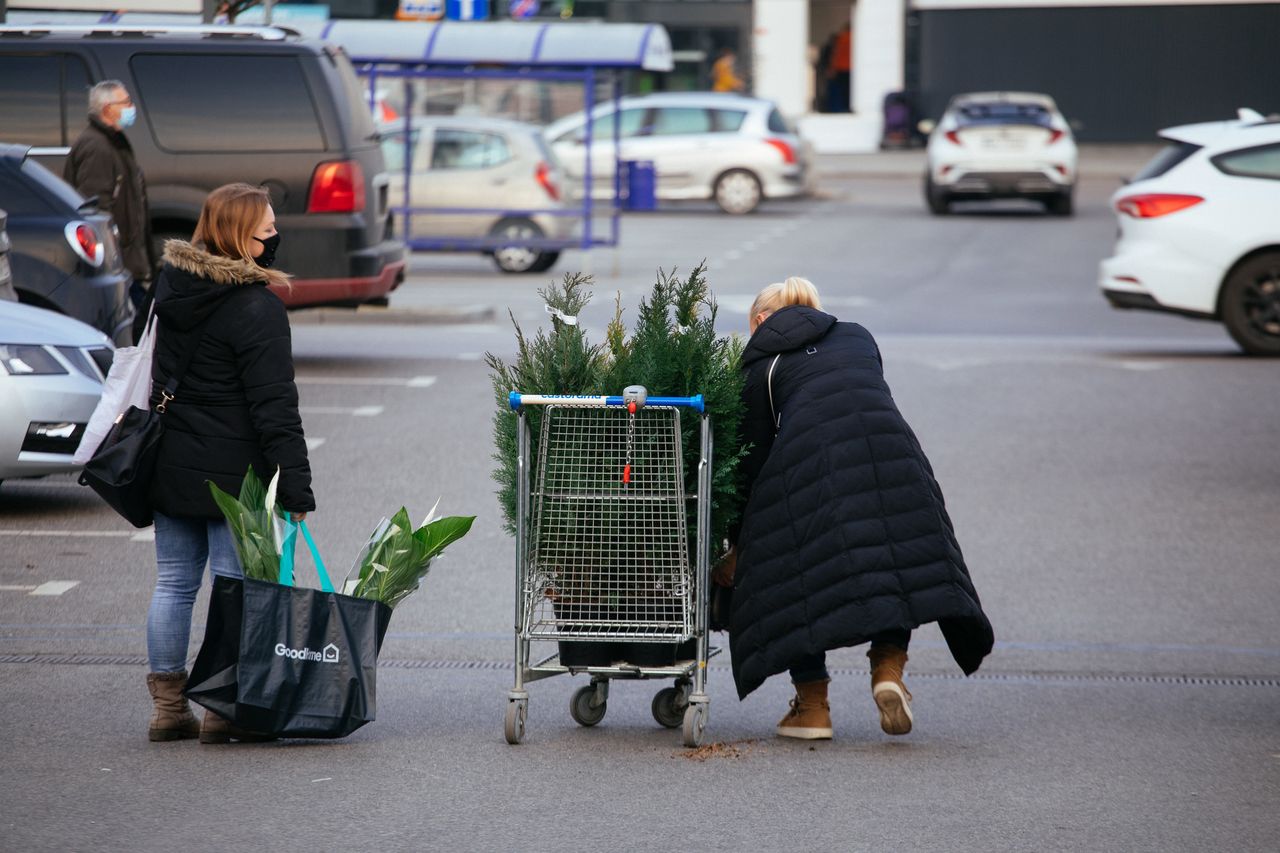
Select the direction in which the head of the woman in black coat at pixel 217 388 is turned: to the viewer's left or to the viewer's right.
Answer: to the viewer's right

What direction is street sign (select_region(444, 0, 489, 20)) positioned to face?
toward the camera

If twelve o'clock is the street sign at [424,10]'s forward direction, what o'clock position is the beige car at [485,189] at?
The beige car is roughly at 12 o'clock from the street sign.

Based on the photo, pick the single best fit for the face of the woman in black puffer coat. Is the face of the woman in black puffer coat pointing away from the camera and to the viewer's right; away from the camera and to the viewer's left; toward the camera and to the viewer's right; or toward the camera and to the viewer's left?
away from the camera and to the viewer's left

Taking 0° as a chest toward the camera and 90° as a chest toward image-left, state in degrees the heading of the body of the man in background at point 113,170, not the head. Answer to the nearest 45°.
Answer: approximately 270°

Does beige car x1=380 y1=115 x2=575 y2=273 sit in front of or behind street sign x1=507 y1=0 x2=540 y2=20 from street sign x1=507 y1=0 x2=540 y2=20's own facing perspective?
in front

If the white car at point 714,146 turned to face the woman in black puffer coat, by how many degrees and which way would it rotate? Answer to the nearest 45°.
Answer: approximately 90° to its left

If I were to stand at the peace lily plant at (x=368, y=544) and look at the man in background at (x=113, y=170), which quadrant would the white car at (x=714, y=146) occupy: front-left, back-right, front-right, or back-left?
front-right

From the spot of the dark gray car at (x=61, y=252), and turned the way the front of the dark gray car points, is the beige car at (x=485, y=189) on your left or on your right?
on your right

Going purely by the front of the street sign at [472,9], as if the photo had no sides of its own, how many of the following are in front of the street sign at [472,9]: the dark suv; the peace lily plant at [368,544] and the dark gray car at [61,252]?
3

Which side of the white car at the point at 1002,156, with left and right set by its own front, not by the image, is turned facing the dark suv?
back

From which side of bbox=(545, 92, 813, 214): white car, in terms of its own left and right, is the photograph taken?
left

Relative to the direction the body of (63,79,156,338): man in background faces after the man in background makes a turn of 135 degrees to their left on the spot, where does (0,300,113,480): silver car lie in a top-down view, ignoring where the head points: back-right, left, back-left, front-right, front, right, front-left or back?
back-left

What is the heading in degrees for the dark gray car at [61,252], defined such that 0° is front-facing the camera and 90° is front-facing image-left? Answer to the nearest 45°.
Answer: approximately 135°
